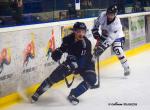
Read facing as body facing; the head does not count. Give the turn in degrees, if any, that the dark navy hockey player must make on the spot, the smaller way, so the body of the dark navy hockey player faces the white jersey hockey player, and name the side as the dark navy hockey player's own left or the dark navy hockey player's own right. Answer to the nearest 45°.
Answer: approximately 180°

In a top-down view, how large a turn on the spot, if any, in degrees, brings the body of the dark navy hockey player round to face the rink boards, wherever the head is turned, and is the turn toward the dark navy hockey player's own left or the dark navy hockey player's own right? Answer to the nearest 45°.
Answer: approximately 135° to the dark navy hockey player's own right

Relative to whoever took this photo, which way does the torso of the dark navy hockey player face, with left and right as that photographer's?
facing the viewer
